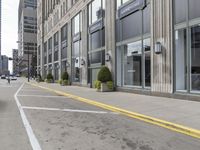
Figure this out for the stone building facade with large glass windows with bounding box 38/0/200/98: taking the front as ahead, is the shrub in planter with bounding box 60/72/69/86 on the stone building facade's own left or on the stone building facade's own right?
on the stone building facade's own right

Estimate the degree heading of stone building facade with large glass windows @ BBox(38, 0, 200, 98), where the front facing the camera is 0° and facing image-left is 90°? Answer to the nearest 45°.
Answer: approximately 45°
